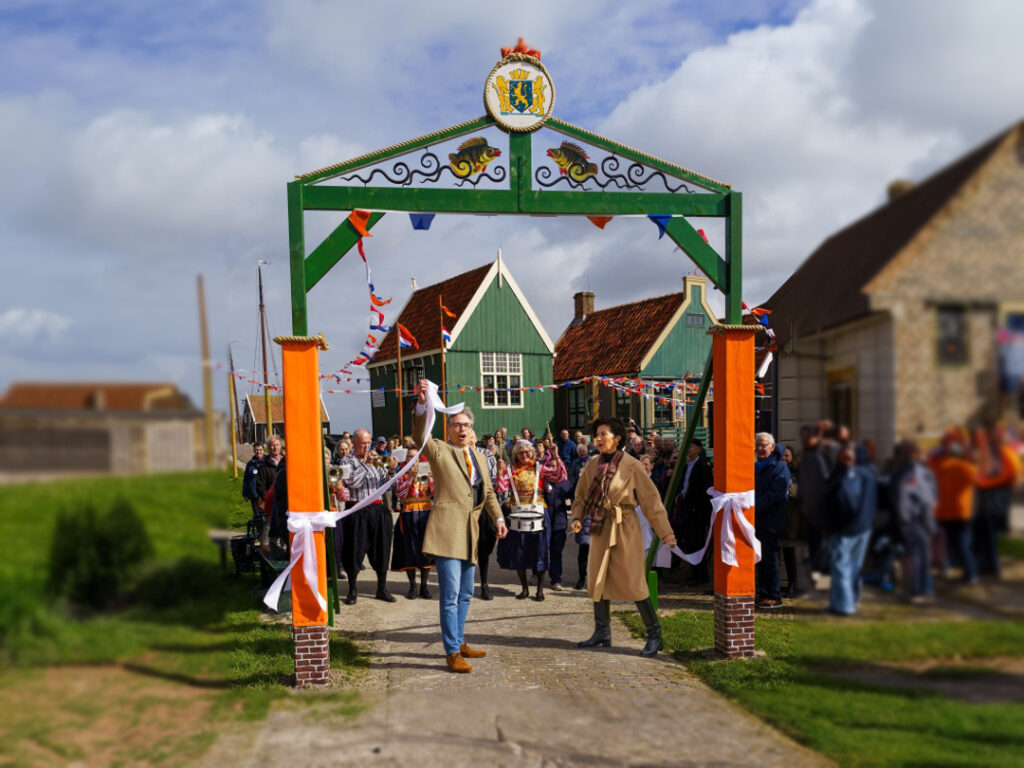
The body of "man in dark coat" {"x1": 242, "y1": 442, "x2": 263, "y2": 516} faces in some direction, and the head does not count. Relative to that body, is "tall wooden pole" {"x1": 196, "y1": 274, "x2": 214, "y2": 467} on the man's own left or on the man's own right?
on the man's own right

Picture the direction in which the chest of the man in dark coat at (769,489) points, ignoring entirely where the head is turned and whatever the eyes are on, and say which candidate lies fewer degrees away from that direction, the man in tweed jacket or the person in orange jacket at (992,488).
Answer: the man in tweed jacket

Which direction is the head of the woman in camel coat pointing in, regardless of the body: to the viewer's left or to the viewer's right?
to the viewer's left

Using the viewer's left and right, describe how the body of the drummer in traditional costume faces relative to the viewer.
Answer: facing the viewer

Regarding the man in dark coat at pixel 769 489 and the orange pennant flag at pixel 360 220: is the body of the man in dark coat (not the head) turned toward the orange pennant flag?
yes

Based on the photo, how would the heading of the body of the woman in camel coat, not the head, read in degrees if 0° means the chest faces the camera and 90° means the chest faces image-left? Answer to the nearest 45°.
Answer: approximately 45°

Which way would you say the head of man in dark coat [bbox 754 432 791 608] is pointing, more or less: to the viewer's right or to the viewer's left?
to the viewer's left

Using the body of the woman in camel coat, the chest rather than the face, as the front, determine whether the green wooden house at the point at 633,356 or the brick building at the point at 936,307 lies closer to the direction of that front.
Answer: the brick building
